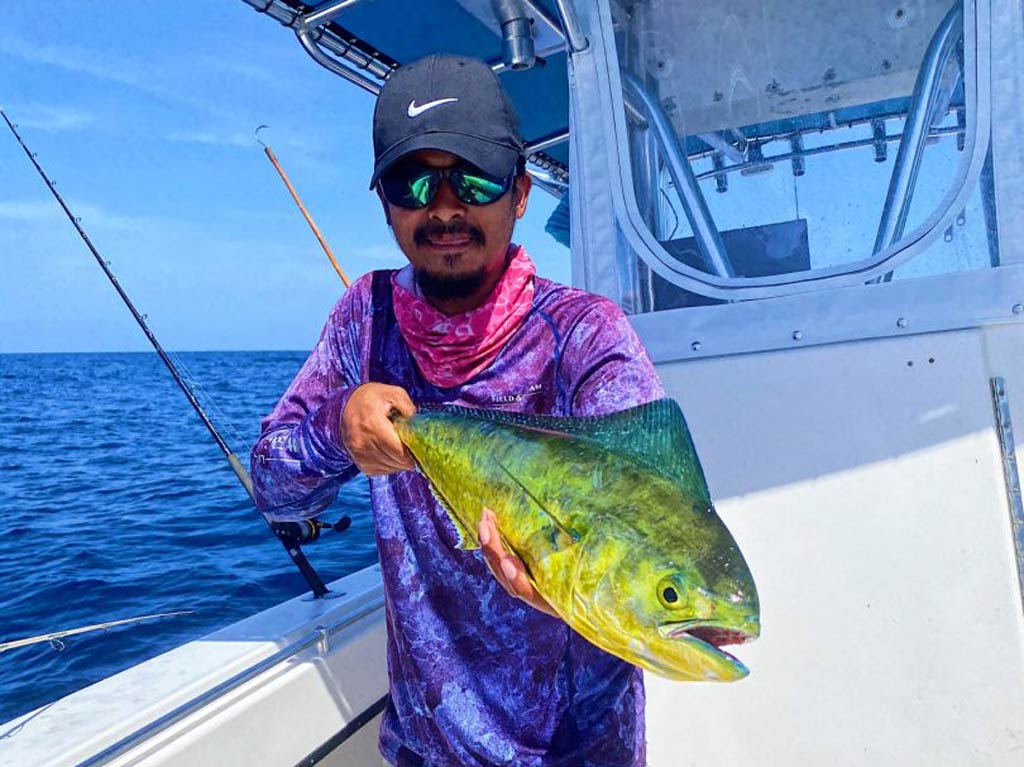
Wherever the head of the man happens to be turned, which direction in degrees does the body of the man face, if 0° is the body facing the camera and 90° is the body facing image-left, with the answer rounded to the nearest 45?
approximately 0°

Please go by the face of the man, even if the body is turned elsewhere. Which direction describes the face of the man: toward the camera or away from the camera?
toward the camera
